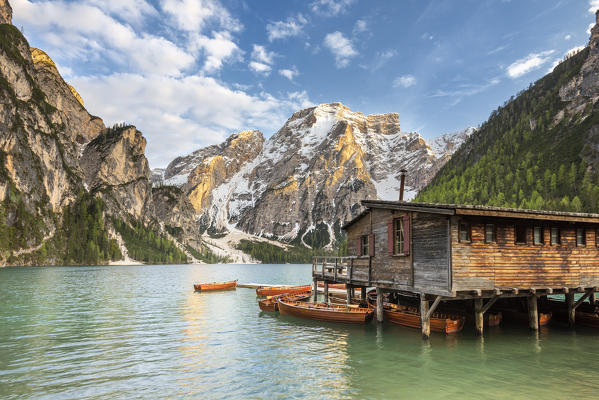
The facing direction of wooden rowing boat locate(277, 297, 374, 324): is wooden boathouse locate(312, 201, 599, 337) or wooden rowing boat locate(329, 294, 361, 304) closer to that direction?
the wooden rowing boat

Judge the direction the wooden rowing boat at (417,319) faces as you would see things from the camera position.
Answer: facing away from the viewer and to the left of the viewer

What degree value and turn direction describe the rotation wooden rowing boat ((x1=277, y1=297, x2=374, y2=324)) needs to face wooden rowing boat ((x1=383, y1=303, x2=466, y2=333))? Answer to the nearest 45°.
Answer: approximately 180°

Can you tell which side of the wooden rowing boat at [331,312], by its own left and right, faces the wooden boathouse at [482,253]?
back

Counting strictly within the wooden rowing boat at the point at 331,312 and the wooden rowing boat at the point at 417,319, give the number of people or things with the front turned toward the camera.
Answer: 0

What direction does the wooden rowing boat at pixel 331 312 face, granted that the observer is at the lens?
facing away from the viewer and to the left of the viewer

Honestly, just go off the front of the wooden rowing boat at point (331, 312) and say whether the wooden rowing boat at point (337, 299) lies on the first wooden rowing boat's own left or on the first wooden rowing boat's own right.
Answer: on the first wooden rowing boat's own right
